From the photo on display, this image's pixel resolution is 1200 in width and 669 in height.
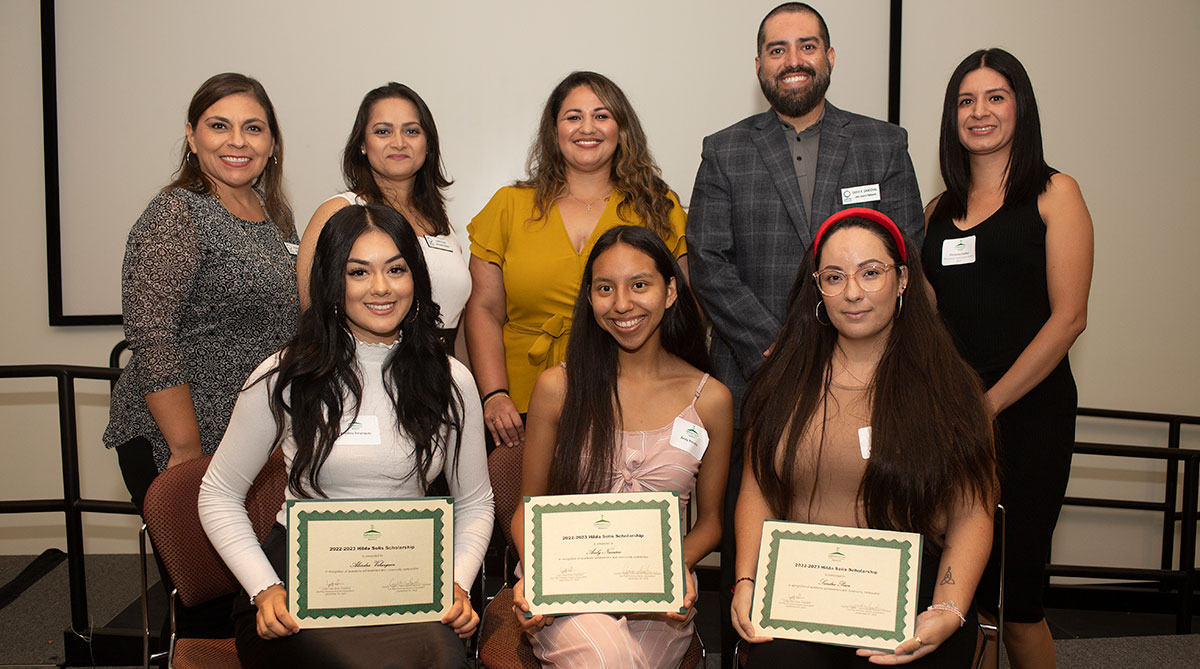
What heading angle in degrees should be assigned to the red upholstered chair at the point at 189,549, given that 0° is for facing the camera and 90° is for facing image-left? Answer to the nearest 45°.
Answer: approximately 315°

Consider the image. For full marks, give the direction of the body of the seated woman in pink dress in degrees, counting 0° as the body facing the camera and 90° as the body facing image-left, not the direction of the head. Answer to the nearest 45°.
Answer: approximately 0°

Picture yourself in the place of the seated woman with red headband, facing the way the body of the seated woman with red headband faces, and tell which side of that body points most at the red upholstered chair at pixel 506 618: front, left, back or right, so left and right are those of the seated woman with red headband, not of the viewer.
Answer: right

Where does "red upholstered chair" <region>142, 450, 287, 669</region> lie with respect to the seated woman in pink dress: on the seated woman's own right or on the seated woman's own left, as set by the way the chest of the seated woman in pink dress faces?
on the seated woman's own right
